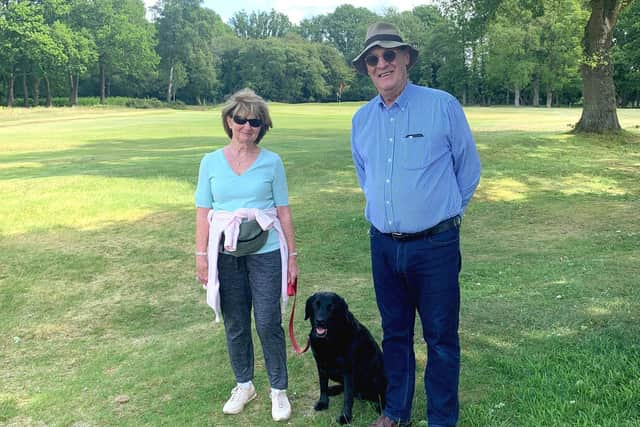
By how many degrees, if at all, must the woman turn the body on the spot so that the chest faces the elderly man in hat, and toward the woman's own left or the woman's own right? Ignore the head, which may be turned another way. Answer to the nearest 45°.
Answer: approximately 45° to the woman's own left

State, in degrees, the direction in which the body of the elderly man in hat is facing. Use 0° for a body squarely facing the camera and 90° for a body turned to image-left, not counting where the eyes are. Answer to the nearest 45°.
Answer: approximately 45°

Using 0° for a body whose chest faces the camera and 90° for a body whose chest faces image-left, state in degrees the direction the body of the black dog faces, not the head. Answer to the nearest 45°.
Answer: approximately 45°

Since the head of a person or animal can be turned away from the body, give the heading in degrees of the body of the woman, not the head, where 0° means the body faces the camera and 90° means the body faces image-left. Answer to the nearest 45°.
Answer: approximately 0°
